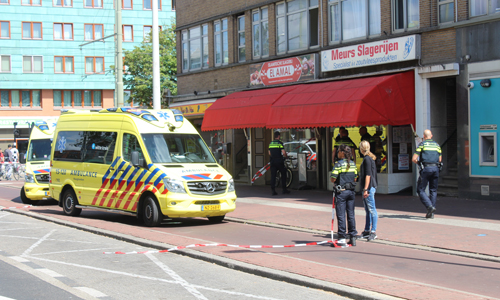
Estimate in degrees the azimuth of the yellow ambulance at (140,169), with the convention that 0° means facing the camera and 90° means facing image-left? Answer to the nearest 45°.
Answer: approximately 315°

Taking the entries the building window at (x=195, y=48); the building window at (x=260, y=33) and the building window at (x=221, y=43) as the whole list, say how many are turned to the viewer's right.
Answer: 0

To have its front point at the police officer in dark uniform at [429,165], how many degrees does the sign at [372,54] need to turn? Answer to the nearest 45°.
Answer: approximately 45° to its left

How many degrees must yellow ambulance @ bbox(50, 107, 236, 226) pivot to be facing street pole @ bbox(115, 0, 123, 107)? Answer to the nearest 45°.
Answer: approximately 135° to its left

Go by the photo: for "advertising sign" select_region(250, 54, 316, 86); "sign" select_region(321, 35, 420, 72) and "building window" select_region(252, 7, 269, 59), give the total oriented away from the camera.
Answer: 0

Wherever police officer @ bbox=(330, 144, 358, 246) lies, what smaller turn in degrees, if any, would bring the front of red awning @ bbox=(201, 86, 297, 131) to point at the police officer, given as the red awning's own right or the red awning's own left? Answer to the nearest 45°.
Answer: approximately 45° to the red awning's own left

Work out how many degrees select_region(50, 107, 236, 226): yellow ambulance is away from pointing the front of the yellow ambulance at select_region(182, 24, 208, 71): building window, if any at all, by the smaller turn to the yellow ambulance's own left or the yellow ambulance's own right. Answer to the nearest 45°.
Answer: approximately 135° to the yellow ambulance's own left

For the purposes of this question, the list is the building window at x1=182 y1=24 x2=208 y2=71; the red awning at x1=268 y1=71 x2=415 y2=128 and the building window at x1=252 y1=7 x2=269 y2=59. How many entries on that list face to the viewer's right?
0

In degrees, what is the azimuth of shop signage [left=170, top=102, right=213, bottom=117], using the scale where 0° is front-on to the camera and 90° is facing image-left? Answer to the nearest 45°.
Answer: approximately 45°

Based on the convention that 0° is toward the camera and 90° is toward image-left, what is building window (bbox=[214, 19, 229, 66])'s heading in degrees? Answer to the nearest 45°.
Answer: approximately 45°

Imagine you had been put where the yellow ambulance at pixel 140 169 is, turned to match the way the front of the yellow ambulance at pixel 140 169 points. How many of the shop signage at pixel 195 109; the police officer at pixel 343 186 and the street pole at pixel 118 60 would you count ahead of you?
1

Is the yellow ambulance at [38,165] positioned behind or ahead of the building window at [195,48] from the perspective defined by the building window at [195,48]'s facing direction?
ahead

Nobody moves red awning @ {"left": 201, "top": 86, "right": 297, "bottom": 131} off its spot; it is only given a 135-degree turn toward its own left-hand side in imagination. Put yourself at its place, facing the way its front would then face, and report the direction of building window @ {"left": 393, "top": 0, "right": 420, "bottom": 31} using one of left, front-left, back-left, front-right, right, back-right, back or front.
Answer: front-right

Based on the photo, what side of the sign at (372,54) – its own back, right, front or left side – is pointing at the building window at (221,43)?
right

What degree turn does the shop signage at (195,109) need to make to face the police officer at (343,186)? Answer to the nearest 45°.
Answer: approximately 45° to its left

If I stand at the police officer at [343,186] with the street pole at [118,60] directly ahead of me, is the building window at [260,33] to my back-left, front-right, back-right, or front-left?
front-right
